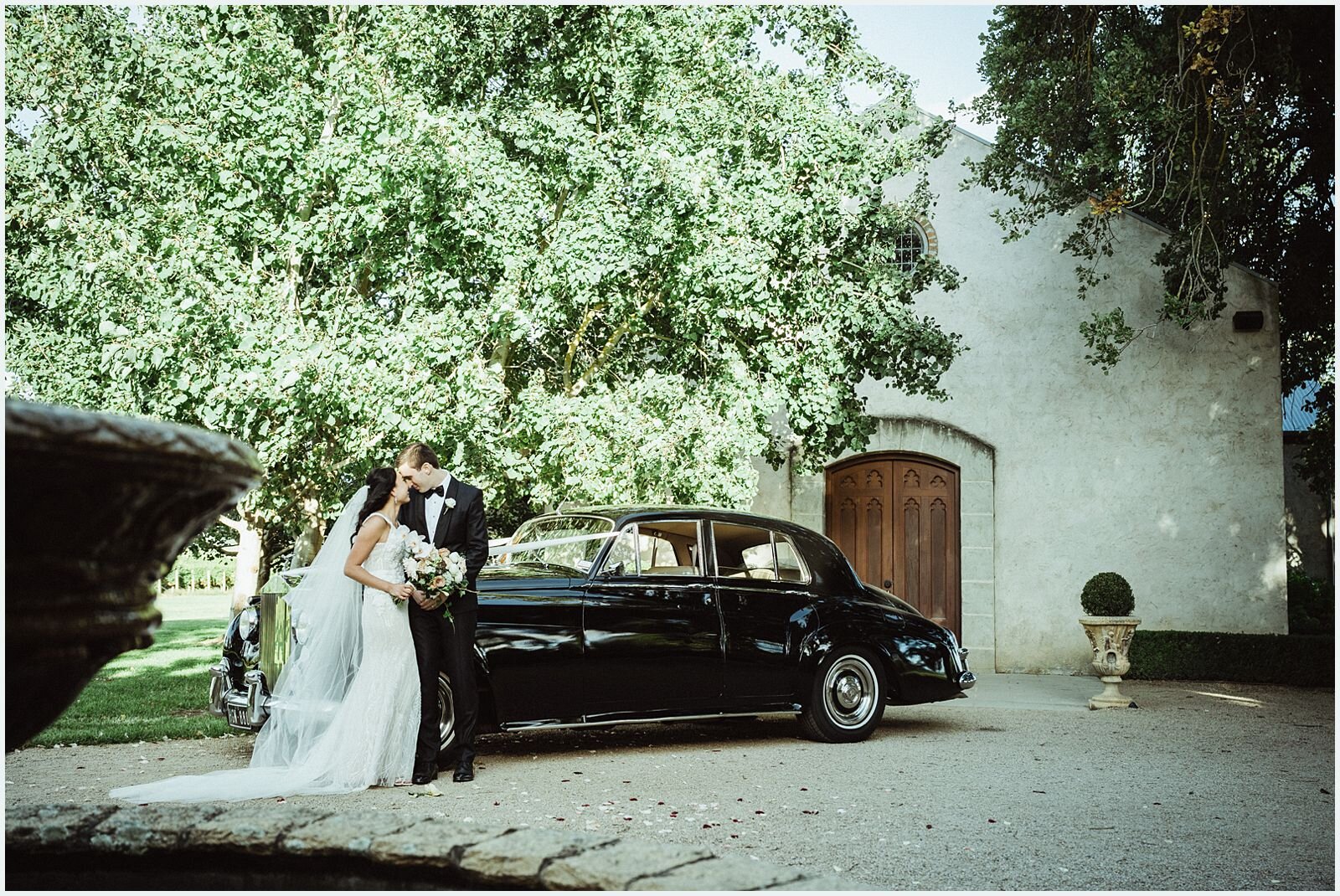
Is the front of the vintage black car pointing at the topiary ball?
no

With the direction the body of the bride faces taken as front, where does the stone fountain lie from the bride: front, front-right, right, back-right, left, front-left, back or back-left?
right

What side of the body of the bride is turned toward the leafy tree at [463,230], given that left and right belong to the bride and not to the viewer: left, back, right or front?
left

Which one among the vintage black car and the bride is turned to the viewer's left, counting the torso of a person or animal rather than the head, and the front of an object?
the vintage black car

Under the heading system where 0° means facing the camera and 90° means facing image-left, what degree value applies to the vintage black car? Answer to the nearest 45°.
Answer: approximately 90°

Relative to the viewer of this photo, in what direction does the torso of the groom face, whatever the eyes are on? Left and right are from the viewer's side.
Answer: facing the viewer and to the left of the viewer

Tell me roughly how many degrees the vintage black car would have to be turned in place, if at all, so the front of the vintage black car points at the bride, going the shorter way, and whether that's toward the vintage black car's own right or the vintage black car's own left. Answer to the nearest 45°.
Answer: approximately 45° to the vintage black car's own left

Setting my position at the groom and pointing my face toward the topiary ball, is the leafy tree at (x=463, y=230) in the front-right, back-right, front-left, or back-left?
front-left

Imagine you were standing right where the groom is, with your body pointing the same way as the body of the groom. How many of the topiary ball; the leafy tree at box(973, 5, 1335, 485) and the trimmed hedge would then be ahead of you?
0

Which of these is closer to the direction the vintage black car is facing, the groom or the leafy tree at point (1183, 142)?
the groom

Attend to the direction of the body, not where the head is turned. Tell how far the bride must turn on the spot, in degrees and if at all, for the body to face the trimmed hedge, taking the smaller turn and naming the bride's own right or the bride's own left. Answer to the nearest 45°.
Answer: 0° — they already face it

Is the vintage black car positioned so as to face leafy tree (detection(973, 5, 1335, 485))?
no

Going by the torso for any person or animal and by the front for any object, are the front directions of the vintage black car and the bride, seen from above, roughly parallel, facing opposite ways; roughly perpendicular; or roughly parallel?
roughly parallel, facing opposite ways

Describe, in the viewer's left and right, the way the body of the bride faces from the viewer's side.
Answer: facing to the right of the viewer

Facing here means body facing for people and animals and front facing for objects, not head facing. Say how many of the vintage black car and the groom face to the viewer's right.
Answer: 0
